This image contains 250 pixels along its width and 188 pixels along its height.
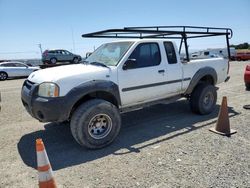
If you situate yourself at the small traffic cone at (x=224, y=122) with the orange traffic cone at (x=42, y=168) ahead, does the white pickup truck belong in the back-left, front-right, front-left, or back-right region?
front-right

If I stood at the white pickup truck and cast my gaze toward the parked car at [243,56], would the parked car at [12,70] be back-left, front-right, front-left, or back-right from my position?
front-left

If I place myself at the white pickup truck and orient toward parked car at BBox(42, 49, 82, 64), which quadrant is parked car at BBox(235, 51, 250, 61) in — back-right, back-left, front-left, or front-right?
front-right

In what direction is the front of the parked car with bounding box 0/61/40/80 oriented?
to the viewer's right

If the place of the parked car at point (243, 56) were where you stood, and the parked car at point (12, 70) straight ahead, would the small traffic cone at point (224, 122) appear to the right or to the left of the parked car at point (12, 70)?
left

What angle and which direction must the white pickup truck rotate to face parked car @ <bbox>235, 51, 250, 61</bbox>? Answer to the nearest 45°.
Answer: approximately 180°

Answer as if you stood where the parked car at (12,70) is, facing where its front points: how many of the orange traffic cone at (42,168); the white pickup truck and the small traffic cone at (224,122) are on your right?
3

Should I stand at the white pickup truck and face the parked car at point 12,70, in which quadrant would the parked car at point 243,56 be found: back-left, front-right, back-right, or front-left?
front-right

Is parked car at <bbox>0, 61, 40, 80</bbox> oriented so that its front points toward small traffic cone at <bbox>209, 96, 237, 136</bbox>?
no

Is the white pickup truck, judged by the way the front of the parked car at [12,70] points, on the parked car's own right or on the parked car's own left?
on the parked car's own right

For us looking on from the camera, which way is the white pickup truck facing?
facing the viewer and to the left of the viewer

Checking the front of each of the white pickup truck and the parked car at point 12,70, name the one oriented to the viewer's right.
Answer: the parked car

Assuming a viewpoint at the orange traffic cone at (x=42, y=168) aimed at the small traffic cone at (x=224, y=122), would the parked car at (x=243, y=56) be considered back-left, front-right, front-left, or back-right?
front-left

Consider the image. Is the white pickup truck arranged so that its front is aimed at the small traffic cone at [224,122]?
no
